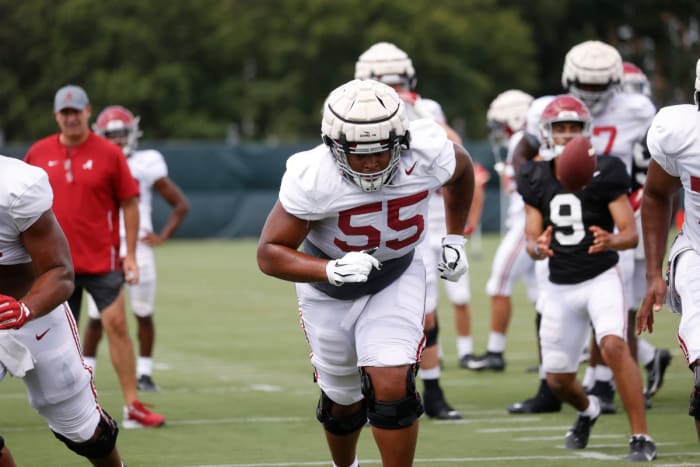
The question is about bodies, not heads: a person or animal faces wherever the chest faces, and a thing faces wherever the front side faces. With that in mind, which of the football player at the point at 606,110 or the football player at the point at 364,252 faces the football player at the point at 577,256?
the football player at the point at 606,110

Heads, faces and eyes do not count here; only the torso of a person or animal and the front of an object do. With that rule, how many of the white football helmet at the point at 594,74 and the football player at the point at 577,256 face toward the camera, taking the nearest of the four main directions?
2

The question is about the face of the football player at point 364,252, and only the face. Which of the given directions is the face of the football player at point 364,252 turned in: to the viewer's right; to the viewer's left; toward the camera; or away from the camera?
toward the camera

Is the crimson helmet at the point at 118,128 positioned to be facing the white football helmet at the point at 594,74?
no

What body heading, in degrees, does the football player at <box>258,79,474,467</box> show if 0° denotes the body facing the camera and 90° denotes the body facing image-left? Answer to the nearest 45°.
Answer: approximately 0°

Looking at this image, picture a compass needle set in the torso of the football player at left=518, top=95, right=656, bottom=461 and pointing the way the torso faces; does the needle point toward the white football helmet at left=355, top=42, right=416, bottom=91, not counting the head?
no

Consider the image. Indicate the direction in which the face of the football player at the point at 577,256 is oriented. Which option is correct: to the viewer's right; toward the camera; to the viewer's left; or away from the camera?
toward the camera

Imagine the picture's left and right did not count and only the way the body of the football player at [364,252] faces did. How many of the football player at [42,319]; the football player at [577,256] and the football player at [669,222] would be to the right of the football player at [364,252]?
1

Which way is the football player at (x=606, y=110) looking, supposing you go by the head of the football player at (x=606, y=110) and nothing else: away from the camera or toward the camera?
toward the camera

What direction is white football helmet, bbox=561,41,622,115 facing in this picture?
toward the camera

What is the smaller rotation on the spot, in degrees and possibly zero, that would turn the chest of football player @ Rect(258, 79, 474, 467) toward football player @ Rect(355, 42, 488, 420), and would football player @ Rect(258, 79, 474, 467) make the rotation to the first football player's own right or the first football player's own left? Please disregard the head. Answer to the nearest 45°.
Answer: approximately 180°

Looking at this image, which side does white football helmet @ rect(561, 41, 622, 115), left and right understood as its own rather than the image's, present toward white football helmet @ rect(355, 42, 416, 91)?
right
